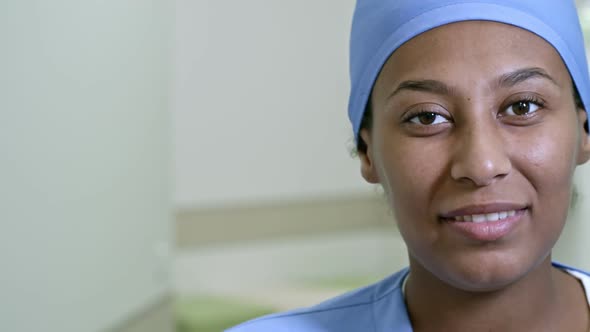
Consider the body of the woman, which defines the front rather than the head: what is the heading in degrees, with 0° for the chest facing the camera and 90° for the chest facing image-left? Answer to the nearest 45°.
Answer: approximately 0°
